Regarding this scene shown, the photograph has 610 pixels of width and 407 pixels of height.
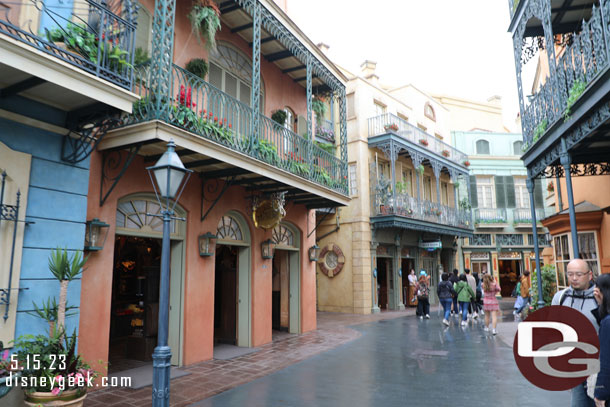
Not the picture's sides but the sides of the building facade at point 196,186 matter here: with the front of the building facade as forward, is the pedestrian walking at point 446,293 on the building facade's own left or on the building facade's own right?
on the building facade's own left

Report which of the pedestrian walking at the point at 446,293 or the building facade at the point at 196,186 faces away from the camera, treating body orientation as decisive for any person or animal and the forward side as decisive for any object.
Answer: the pedestrian walking

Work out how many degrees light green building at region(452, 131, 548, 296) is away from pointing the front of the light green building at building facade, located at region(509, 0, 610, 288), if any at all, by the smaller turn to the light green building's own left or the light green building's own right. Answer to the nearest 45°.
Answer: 0° — it already faces it

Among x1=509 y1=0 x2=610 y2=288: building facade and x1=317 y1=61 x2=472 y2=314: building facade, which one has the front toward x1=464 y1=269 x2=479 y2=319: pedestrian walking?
x1=317 y1=61 x2=472 y2=314: building facade

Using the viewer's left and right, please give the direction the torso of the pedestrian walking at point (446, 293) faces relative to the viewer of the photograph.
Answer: facing away from the viewer

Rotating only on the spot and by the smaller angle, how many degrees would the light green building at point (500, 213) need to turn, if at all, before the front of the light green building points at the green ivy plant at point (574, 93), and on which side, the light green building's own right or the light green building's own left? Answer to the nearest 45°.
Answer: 0° — it already faces it
